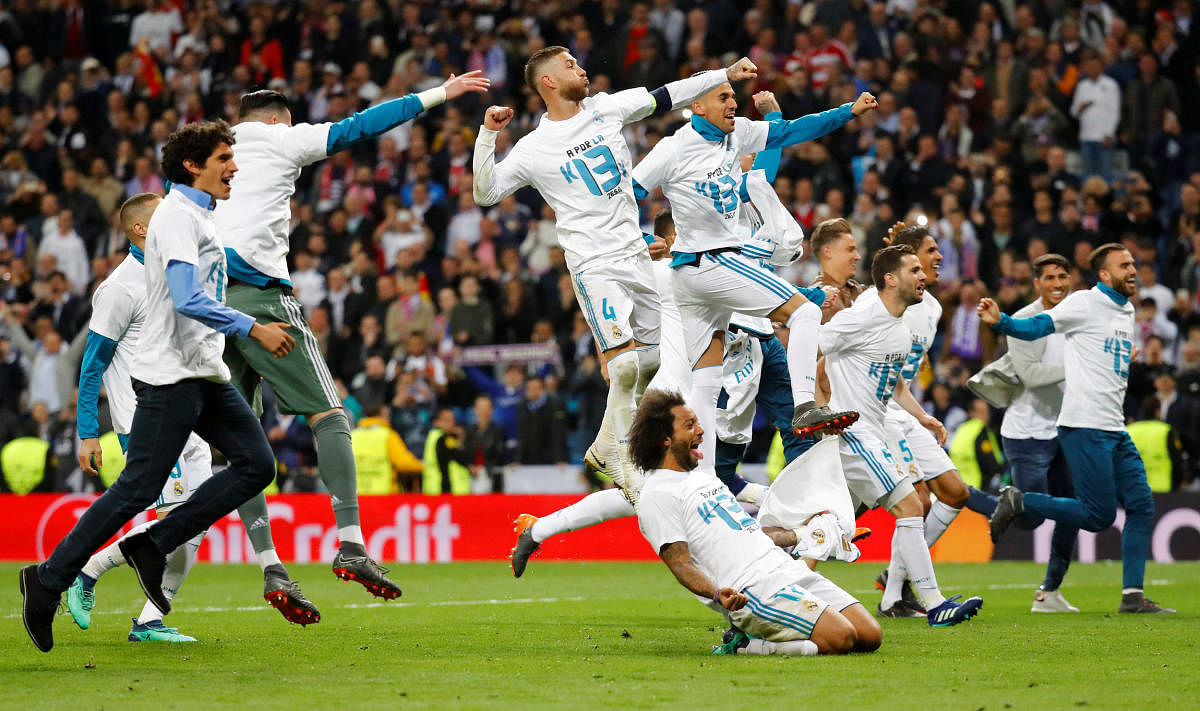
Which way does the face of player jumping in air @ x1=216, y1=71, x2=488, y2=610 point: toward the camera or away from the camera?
away from the camera

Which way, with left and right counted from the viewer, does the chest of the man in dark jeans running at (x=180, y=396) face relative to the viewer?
facing to the right of the viewer

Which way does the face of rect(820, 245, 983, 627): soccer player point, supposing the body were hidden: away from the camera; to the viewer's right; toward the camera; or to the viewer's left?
to the viewer's right

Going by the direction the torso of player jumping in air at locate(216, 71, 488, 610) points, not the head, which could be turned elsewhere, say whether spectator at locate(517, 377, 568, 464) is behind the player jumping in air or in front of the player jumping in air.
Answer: in front

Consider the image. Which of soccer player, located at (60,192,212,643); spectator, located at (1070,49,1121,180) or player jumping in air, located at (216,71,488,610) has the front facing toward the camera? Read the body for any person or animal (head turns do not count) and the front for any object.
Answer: the spectator

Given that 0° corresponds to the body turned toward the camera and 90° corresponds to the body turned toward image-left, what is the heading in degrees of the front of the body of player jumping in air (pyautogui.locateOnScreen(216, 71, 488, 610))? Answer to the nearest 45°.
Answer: approximately 225°

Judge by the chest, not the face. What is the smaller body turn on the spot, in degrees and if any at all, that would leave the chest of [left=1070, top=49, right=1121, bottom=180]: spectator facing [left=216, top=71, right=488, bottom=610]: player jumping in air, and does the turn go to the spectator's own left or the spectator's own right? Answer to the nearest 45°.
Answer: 0° — they already face them

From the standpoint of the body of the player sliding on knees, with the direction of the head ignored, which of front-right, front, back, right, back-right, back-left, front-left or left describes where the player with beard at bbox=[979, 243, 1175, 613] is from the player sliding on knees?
left

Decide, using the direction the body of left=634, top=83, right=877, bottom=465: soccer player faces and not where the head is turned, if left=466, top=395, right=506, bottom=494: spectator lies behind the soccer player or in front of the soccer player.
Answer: behind

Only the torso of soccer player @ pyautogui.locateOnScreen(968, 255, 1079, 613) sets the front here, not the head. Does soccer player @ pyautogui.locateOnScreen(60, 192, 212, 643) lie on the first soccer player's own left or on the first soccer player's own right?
on the first soccer player's own right

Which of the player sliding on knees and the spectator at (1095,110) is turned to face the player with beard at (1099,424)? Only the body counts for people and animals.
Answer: the spectator
